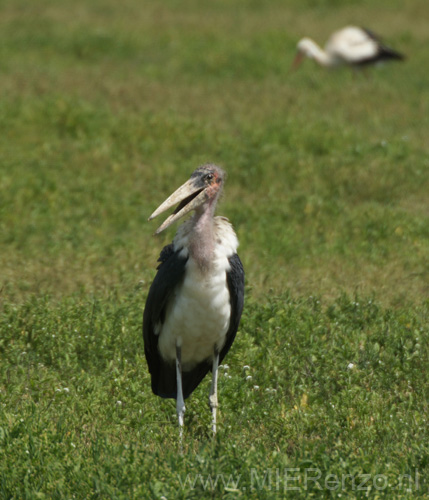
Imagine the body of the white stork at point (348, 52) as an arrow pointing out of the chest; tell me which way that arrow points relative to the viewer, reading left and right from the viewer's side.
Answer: facing to the left of the viewer

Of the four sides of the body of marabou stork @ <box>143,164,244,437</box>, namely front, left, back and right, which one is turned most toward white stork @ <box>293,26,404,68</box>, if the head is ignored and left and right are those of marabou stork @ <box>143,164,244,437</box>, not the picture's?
back

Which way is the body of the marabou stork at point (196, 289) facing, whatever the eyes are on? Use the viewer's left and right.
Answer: facing the viewer

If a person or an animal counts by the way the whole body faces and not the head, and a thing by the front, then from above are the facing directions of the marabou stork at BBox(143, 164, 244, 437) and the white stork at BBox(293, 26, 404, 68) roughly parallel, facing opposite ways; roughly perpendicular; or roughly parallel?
roughly perpendicular

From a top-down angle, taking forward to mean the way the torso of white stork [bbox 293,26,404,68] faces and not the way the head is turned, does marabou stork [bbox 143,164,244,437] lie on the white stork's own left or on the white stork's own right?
on the white stork's own left

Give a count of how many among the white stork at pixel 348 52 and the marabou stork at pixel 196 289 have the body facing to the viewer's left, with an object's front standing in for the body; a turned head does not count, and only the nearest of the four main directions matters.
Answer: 1
